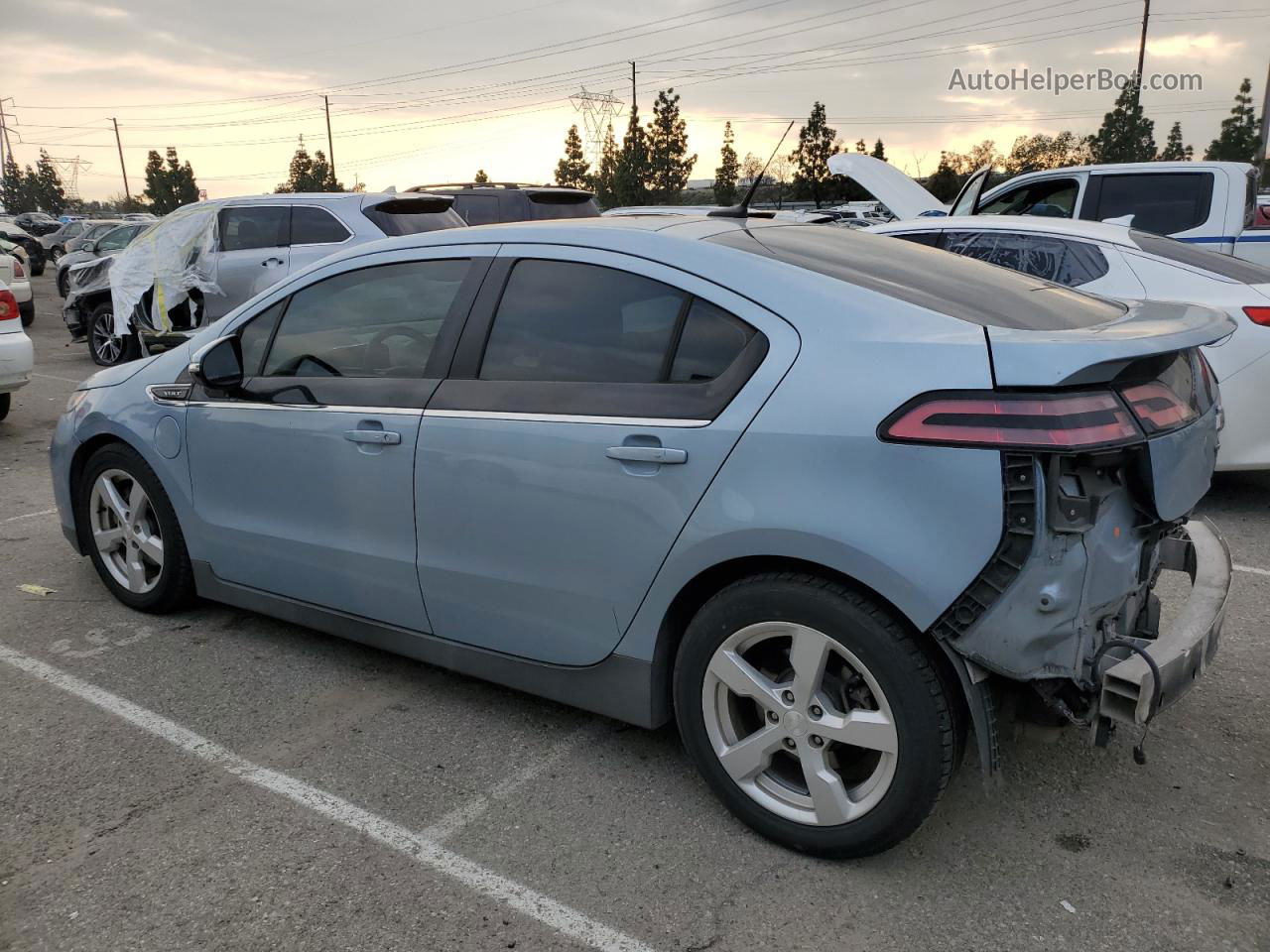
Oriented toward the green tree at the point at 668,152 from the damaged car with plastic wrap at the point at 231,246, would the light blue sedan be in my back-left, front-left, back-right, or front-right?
back-right

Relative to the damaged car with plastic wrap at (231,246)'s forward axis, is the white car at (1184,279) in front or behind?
behind

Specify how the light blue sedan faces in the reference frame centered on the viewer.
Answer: facing away from the viewer and to the left of the viewer

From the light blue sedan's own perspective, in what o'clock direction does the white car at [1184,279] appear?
The white car is roughly at 3 o'clock from the light blue sedan.

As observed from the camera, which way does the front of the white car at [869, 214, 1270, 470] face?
facing away from the viewer and to the left of the viewer

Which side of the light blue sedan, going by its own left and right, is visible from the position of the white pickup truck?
right

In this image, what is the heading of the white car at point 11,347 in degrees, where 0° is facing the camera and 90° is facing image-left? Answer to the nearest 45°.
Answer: approximately 135°

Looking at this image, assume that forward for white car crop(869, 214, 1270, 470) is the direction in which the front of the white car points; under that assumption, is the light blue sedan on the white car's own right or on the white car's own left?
on the white car's own left

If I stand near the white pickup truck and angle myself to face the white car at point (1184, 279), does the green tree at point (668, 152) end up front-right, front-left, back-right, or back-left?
back-right
